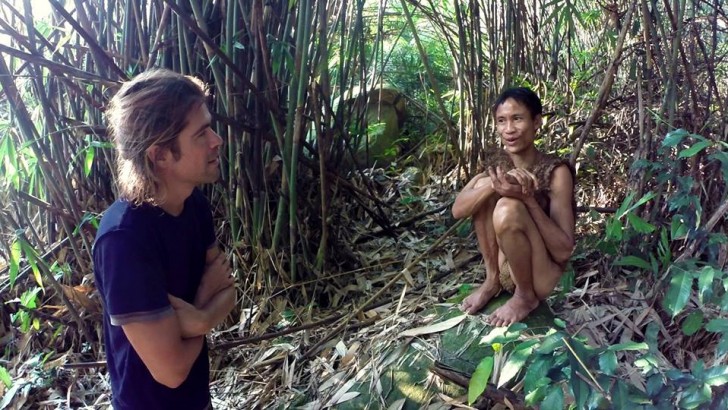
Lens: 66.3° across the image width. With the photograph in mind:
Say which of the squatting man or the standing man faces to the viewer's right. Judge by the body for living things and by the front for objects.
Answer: the standing man

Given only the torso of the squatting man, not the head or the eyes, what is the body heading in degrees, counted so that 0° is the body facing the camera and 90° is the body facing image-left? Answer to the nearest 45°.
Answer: approximately 45°

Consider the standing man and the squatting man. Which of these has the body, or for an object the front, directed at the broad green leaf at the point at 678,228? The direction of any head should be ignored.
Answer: the standing man

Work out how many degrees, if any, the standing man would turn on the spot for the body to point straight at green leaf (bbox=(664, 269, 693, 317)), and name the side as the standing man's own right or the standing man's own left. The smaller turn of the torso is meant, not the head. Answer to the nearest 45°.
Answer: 0° — they already face it

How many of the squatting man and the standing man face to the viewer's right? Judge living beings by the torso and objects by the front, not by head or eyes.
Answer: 1

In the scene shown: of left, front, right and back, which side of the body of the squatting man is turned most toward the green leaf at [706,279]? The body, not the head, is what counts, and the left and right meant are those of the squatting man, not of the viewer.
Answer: left

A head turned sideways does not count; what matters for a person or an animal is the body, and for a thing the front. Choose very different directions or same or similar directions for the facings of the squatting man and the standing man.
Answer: very different directions

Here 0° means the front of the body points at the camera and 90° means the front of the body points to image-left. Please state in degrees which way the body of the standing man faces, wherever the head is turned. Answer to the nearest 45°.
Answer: approximately 270°

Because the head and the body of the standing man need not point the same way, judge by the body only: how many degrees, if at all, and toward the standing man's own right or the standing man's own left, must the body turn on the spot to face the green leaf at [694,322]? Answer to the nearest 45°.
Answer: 0° — they already face it

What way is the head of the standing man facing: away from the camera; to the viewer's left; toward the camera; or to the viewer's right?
to the viewer's right
